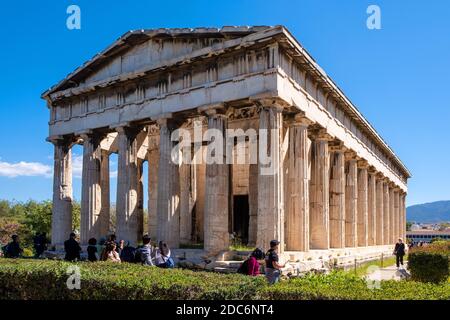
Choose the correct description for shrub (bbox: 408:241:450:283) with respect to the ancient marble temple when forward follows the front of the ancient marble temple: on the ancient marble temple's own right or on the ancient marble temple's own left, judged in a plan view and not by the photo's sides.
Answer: on the ancient marble temple's own left

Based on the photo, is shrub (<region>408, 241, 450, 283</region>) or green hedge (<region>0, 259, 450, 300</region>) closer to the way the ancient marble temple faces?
the green hedge

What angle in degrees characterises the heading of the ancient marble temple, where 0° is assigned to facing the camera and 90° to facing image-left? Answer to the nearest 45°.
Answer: approximately 45°

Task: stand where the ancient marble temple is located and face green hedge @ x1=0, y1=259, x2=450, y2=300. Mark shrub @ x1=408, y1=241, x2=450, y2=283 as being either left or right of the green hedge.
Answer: left

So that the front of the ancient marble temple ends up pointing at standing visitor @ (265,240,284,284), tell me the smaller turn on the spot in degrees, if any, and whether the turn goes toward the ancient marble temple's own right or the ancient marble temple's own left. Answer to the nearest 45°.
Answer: approximately 45° to the ancient marble temple's own left

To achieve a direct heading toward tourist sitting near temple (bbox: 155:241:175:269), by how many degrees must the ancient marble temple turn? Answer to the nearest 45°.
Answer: approximately 45° to its left
